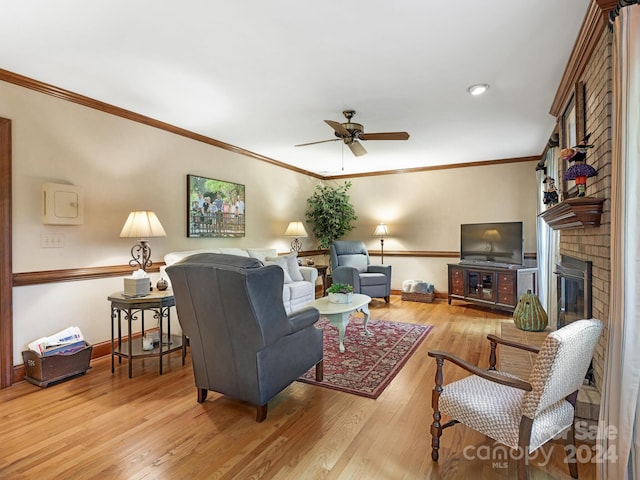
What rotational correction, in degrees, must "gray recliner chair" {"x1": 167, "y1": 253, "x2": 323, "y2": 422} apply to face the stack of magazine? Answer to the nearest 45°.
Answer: approximately 90° to its left

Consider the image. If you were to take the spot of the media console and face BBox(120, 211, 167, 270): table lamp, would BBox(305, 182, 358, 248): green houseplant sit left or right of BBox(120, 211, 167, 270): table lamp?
right

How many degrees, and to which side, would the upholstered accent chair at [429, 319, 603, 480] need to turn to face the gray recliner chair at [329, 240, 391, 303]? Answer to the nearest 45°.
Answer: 0° — it already faces it

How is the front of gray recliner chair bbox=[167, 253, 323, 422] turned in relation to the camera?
facing away from the viewer and to the right of the viewer

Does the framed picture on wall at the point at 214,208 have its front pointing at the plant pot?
yes

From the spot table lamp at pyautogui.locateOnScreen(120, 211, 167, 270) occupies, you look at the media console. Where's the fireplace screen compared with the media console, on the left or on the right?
right

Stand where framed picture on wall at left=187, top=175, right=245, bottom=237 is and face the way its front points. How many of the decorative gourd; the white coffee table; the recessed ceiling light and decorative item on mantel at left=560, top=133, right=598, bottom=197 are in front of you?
4

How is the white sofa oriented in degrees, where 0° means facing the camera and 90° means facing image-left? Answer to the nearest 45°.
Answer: approximately 315°
